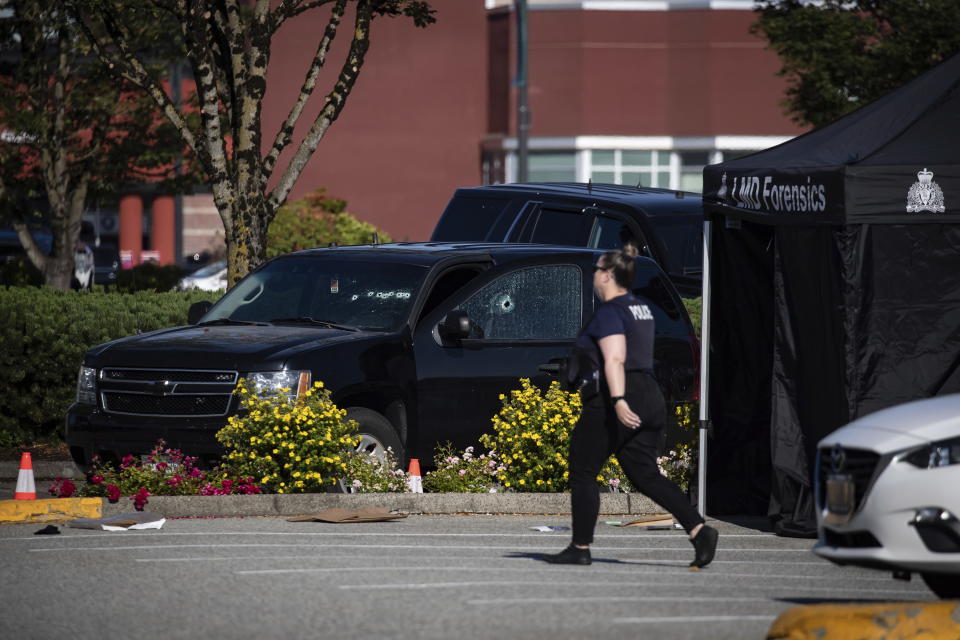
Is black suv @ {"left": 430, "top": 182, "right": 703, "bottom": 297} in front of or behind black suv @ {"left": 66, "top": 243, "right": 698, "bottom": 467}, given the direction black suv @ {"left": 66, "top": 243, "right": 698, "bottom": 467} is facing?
behind

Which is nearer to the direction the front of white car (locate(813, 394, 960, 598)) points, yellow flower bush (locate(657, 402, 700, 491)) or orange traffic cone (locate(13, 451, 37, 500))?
the orange traffic cone

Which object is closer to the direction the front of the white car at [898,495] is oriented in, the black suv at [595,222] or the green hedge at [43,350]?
the green hedge

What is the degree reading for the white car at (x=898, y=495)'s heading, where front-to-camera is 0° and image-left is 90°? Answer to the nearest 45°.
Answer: approximately 45°

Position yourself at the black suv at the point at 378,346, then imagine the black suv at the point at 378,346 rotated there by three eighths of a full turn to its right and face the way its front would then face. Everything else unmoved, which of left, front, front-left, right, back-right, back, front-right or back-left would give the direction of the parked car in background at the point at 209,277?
front

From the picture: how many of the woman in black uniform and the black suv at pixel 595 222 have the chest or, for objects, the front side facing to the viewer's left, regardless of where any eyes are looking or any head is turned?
1

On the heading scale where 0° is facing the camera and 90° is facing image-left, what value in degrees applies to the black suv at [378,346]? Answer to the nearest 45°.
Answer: approximately 45°

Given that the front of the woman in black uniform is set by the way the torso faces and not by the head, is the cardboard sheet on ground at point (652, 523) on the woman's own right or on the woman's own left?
on the woman's own right
